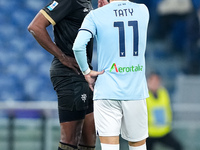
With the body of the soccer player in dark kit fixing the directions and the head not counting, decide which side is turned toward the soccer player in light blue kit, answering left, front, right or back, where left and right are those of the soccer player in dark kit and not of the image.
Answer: front

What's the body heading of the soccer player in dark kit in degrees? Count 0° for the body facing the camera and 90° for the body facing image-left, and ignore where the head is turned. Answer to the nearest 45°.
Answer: approximately 315°
